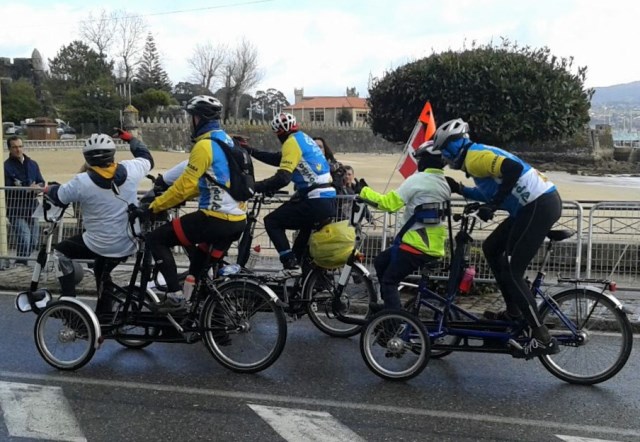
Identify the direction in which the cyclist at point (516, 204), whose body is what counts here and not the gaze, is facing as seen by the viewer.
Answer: to the viewer's left

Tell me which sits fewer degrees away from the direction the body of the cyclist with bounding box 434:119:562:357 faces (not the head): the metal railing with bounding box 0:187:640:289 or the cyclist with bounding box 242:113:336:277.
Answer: the cyclist

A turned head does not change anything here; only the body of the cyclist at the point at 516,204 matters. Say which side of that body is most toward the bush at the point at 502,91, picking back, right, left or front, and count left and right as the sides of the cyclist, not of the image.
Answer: right

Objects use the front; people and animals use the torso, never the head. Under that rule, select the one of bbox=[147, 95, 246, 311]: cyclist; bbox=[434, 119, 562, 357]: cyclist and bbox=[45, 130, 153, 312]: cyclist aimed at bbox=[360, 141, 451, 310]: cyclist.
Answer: bbox=[434, 119, 562, 357]: cyclist

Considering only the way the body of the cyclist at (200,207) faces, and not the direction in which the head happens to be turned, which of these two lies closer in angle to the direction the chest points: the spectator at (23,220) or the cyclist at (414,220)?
the spectator

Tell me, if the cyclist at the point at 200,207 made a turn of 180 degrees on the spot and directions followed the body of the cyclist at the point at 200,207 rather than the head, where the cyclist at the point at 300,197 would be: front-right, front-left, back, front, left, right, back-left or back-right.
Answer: front-left

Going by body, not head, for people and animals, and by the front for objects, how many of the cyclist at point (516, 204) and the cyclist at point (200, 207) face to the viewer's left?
2

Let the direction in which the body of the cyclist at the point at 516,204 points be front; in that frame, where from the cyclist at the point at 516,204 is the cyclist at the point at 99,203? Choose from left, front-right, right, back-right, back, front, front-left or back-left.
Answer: front

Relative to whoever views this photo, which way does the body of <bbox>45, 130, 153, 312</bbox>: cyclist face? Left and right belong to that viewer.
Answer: facing away from the viewer and to the left of the viewer

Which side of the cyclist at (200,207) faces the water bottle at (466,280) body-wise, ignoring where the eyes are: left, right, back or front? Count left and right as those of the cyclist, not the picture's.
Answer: back

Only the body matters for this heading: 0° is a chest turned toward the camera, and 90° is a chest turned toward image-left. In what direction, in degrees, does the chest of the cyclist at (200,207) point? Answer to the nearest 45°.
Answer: approximately 90°

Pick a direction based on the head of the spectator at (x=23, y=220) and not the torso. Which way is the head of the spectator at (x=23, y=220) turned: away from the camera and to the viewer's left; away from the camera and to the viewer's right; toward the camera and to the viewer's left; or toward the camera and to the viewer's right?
toward the camera and to the viewer's right

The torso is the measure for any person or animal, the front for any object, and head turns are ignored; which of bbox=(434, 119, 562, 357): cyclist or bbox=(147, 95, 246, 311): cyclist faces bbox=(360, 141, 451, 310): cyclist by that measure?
bbox=(434, 119, 562, 357): cyclist
